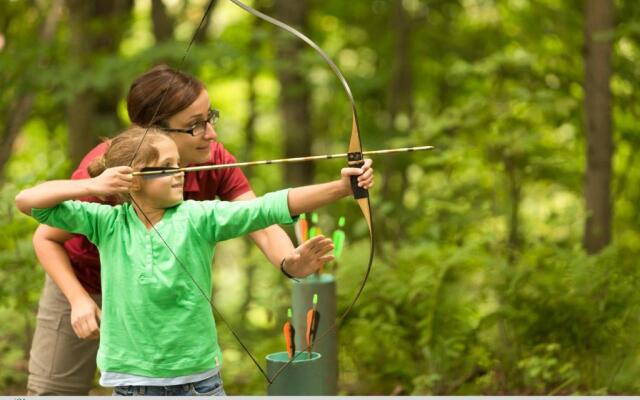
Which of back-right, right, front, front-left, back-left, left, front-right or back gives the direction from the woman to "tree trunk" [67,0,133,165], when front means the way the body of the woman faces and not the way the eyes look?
back-left

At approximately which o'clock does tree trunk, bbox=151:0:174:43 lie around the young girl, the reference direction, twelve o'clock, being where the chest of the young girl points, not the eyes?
The tree trunk is roughly at 6 o'clock from the young girl.

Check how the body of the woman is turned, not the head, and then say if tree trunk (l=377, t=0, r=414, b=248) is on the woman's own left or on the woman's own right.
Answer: on the woman's own left

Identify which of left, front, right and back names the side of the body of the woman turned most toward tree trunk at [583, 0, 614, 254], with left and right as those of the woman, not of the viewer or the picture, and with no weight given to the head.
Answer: left

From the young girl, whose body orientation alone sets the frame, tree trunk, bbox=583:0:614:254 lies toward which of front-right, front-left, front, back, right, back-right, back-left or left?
back-left

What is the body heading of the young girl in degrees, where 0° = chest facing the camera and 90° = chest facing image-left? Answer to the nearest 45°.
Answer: approximately 0°

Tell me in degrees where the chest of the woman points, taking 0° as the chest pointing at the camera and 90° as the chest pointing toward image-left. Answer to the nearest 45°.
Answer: approximately 315°

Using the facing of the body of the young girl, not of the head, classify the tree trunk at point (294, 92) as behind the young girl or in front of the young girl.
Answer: behind
